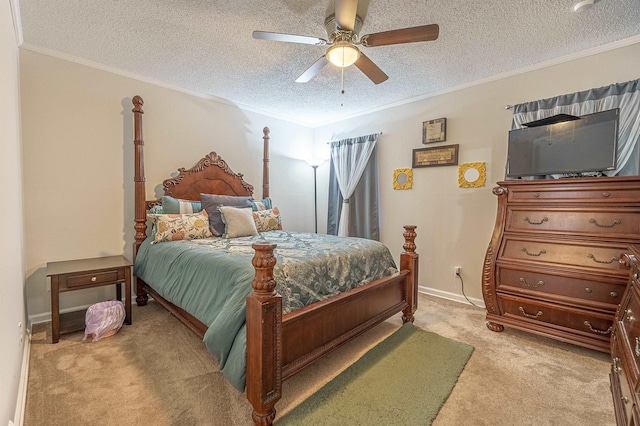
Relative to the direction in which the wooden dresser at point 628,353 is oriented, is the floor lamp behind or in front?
in front

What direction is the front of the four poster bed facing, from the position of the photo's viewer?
facing the viewer and to the right of the viewer

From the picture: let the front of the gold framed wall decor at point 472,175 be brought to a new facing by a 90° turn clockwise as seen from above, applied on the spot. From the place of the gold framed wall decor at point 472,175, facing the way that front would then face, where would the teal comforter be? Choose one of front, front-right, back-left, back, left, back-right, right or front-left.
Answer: front-left

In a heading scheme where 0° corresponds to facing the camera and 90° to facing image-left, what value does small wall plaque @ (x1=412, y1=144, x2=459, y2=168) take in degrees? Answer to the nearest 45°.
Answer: approximately 45°

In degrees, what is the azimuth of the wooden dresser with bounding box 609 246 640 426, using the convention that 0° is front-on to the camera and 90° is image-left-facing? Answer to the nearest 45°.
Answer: approximately 90°

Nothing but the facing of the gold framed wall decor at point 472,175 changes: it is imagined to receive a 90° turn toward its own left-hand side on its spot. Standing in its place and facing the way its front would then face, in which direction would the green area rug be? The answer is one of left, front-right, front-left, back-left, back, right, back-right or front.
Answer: right

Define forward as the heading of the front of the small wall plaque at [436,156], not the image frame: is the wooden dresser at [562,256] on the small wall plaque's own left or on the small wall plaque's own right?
on the small wall plaque's own left

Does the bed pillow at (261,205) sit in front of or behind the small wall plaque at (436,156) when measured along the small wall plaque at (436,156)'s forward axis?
in front

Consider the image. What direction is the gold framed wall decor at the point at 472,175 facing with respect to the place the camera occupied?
facing the viewer

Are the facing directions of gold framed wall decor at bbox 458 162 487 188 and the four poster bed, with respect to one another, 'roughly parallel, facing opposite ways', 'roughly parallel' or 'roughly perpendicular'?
roughly perpendicular

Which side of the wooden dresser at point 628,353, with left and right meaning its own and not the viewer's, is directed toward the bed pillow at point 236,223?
front

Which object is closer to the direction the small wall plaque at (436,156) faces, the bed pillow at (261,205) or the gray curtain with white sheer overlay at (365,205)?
the bed pillow
